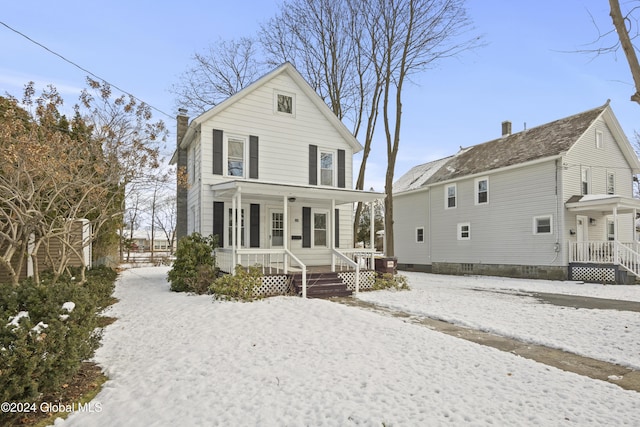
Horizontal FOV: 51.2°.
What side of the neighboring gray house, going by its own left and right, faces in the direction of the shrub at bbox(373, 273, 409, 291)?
right

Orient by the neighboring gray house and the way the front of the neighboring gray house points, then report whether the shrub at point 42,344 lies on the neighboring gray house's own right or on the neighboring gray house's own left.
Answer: on the neighboring gray house's own right

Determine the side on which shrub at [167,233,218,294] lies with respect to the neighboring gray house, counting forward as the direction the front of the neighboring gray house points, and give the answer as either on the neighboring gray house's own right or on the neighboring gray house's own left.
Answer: on the neighboring gray house's own right

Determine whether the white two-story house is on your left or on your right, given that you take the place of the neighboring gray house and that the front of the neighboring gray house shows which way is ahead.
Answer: on your right

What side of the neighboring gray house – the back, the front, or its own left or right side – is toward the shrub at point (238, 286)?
right

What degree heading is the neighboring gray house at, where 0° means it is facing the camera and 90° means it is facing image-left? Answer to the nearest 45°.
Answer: approximately 315°
